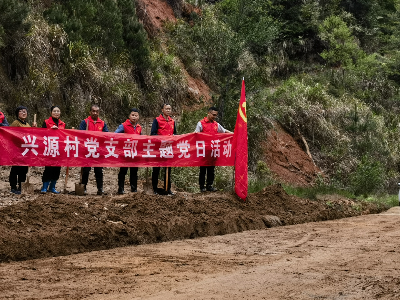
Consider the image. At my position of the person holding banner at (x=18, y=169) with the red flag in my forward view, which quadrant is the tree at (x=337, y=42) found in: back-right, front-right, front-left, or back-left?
front-left

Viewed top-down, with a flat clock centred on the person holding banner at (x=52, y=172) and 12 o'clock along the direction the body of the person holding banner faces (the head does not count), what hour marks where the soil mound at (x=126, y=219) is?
The soil mound is roughly at 11 o'clock from the person holding banner.

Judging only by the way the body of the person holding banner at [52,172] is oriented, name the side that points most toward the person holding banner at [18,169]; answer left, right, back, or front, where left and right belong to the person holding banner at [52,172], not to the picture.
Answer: right

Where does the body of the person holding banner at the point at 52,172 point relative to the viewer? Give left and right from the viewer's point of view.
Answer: facing the viewer

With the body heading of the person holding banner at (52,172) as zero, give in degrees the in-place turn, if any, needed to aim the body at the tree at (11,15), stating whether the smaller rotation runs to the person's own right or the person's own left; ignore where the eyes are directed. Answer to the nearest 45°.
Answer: approximately 180°

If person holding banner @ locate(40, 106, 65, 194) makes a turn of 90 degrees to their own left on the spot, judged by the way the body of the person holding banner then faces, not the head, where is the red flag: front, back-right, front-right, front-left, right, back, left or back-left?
front

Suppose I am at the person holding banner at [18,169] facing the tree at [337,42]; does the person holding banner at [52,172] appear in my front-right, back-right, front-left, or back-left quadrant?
front-right

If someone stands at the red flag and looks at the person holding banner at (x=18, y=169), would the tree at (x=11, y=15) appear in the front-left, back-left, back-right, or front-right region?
front-right

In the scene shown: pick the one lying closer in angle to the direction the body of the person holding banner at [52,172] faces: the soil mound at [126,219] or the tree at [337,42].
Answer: the soil mound
